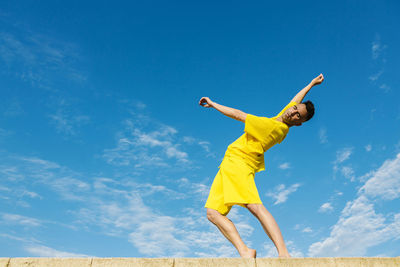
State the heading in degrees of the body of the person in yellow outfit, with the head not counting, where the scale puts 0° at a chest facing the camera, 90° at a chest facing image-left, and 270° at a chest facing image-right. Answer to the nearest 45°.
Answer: approximately 45°
